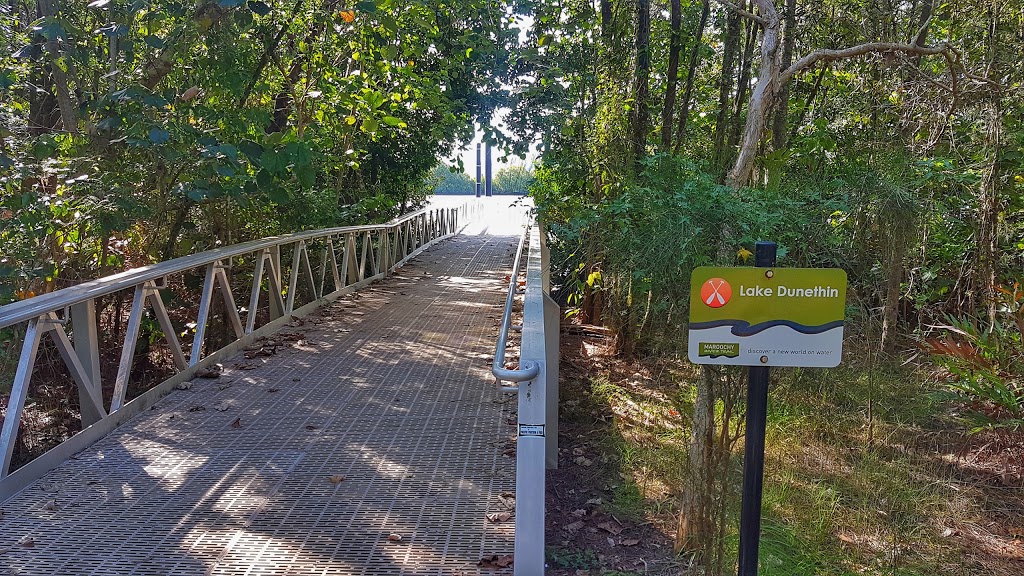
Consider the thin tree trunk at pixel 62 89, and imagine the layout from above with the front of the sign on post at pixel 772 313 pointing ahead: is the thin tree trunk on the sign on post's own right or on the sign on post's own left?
on the sign on post's own right

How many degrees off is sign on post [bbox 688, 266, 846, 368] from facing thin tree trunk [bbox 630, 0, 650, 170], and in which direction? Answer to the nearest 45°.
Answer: approximately 180°

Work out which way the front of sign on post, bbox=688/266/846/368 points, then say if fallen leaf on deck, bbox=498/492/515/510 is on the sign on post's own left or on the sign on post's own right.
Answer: on the sign on post's own right

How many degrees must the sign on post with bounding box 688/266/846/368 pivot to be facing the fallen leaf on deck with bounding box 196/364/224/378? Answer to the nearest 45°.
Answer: approximately 135° to its right

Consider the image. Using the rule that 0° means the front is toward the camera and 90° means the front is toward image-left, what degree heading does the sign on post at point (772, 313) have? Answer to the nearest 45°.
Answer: approximately 0°

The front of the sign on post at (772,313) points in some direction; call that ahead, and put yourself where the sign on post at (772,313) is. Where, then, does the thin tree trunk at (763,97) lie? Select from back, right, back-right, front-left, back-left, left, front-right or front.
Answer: back

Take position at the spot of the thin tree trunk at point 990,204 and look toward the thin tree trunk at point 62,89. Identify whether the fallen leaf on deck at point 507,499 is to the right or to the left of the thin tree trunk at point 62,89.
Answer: left

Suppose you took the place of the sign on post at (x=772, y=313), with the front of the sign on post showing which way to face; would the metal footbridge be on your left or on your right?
on your right

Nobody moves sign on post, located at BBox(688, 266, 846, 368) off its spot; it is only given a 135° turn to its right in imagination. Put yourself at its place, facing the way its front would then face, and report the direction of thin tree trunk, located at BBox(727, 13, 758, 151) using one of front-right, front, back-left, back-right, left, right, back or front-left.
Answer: front-right

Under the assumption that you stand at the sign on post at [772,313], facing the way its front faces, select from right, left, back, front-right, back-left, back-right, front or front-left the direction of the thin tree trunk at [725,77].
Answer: back

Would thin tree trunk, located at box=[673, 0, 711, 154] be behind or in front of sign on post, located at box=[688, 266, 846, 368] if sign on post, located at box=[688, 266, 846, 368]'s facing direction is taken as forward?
behind
